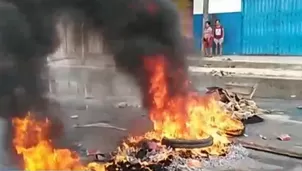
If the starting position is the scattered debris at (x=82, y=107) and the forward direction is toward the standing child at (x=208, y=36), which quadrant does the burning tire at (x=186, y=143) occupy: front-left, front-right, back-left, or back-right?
back-right

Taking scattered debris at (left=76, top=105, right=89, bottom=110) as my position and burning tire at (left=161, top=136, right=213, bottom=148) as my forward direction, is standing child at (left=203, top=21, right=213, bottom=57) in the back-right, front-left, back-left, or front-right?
back-left

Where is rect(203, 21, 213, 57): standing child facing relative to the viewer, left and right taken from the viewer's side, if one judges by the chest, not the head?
facing the viewer and to the left of the viewer

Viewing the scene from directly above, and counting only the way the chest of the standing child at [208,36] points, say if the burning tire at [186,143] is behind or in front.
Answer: in front

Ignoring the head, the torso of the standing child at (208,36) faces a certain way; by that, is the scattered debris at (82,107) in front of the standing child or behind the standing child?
in front
